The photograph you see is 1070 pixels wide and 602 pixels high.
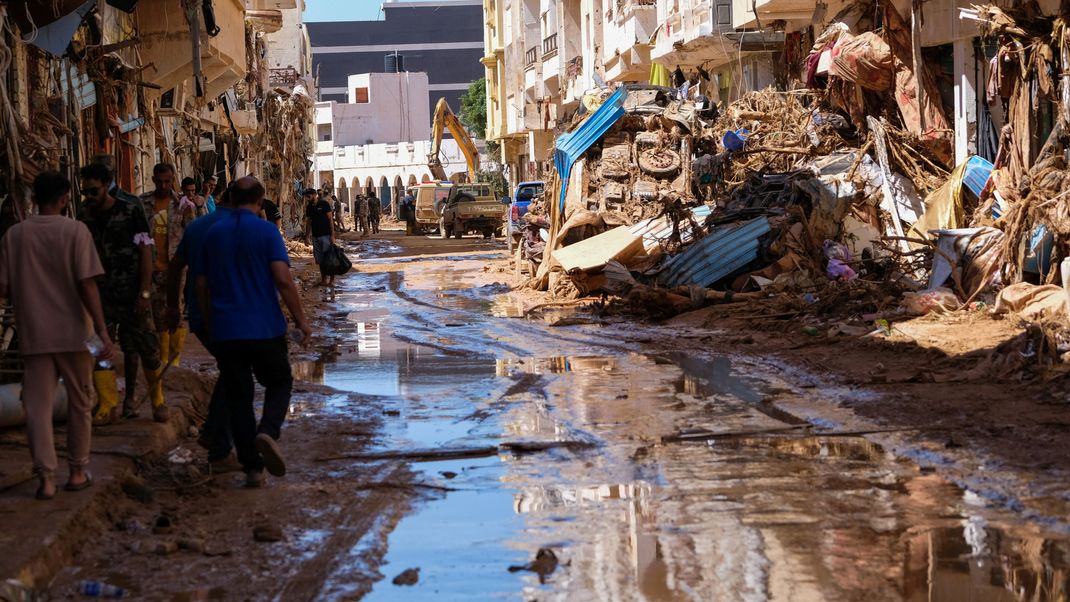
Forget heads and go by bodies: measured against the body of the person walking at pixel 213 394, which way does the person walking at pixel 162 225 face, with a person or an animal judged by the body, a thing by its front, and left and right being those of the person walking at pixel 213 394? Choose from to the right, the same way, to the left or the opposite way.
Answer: the opposite way

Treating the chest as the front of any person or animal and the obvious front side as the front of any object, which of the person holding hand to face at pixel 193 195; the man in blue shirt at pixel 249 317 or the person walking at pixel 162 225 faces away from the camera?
the man in blue shirt

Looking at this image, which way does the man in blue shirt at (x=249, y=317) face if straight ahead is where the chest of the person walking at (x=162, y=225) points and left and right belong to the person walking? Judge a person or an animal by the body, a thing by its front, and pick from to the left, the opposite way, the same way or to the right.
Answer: the opposite way

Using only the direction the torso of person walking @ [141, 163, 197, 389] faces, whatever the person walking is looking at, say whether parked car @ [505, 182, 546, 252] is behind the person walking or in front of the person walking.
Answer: behind

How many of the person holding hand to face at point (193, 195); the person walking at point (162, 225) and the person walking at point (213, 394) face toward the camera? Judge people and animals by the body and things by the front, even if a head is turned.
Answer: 2

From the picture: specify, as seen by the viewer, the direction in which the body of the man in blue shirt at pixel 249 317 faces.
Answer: away from the camera

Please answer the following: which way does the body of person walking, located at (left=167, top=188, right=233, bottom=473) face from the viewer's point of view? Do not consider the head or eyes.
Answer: away from the camera

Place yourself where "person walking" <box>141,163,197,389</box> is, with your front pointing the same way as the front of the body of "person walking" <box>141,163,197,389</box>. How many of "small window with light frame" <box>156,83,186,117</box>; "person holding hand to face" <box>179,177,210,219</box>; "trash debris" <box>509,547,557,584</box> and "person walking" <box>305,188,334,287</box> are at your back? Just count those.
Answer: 3

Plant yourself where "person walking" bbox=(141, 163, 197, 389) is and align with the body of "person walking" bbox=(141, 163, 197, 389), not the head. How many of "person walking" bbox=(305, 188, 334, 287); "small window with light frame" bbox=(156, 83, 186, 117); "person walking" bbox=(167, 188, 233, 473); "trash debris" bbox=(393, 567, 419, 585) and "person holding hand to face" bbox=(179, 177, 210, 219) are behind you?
3
